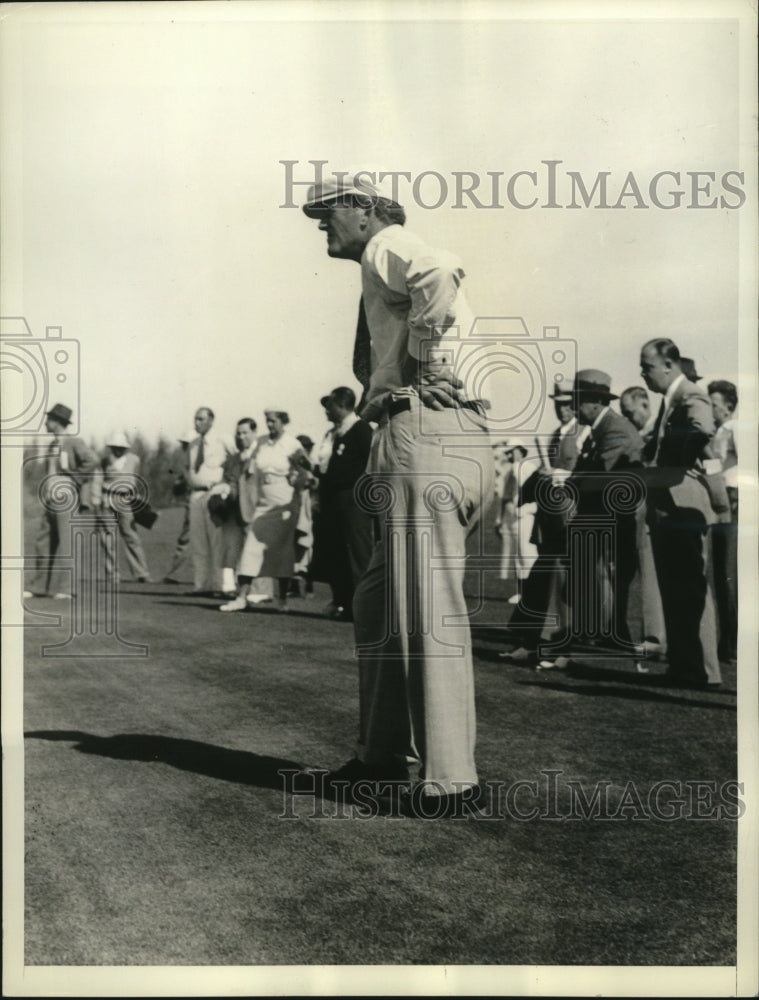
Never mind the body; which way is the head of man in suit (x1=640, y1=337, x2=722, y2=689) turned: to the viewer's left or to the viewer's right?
to the viewer's left

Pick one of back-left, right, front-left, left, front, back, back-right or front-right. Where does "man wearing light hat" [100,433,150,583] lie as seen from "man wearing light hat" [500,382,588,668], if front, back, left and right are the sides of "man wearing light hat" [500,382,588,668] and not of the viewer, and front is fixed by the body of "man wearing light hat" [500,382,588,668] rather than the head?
front-right

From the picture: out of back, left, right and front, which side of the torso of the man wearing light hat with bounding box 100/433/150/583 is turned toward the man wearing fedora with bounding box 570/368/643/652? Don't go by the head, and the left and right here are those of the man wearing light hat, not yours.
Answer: left

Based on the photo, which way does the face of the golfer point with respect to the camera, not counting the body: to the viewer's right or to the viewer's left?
to the viewer's left

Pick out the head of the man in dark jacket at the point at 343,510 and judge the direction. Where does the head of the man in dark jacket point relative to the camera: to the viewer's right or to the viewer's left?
to the viewer's left

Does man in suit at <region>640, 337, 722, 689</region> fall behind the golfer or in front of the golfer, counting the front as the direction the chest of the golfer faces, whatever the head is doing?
behind

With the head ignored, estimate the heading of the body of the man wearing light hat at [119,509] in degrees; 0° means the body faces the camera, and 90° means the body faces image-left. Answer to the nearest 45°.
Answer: approximately 0°

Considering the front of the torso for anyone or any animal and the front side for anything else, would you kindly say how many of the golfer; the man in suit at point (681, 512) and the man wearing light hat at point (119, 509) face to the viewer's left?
2

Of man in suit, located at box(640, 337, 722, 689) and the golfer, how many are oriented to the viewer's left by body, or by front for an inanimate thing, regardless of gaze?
2

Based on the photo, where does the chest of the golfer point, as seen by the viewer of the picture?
to the viewer's left

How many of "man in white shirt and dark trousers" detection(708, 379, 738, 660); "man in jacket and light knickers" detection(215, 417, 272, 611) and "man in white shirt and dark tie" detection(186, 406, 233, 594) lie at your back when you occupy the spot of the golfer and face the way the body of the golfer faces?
1

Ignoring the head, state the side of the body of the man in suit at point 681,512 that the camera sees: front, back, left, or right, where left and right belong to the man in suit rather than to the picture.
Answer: left
